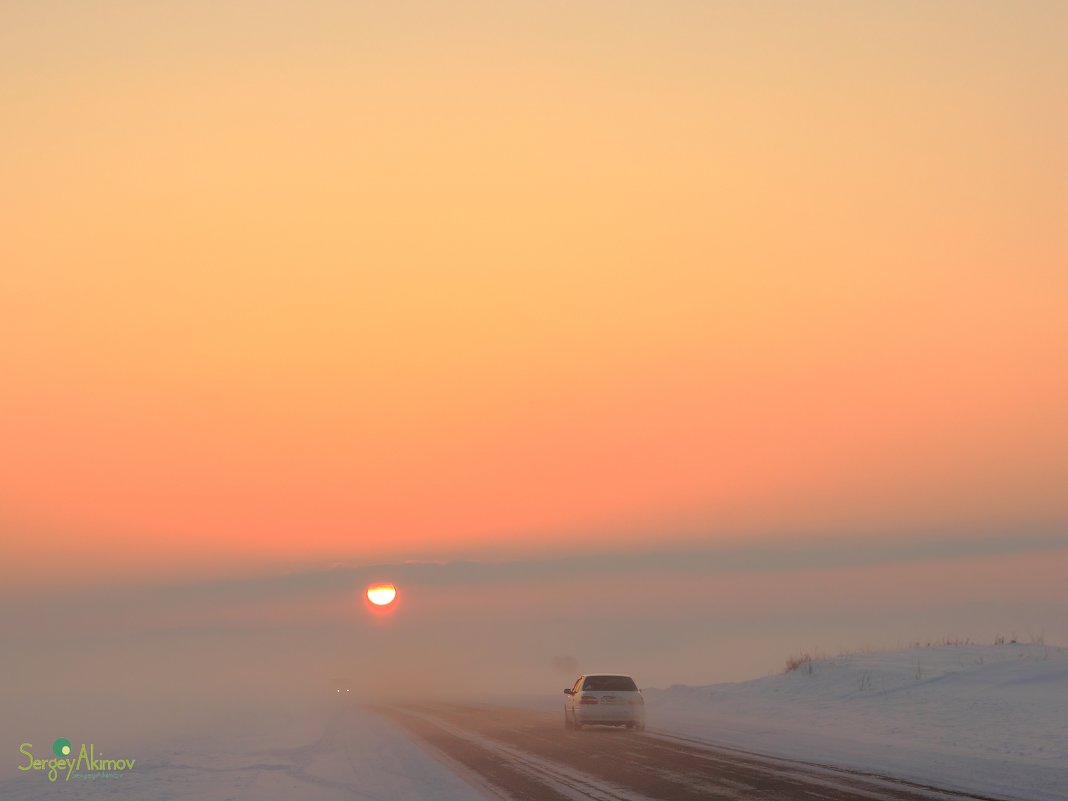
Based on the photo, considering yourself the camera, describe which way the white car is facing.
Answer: facing away from the viewer
